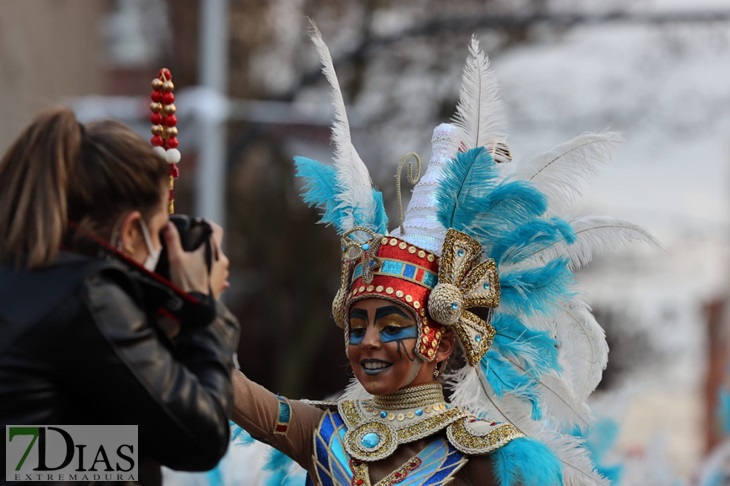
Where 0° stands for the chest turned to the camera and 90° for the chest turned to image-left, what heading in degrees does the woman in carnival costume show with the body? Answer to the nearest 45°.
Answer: approximately 45°

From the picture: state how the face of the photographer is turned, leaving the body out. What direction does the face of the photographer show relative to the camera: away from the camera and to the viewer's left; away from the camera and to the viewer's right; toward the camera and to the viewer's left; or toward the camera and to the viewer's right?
away from the camera and to the viewer's right

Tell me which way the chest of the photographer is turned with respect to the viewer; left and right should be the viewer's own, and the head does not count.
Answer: facing away from the viewer and to the right of the viewer
